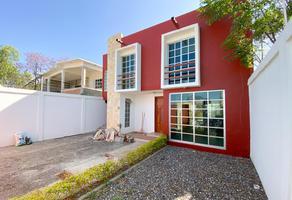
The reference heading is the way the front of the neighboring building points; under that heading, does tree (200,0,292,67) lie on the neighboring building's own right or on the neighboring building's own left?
on the neighboring building's own left

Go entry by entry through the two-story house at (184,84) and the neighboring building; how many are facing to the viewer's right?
0

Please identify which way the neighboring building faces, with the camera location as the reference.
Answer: facing the viewer and to the left of the viewer

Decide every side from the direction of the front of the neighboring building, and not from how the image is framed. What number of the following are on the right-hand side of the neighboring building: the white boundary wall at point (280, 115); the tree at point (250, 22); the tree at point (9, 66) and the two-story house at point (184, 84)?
1

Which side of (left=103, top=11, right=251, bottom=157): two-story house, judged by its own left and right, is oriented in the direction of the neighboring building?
right

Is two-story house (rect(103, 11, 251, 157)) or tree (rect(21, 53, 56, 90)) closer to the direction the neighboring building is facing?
the two-story house

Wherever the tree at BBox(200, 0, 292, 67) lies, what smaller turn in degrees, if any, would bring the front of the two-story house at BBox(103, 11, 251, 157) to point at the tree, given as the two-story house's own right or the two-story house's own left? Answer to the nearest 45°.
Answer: approximately 90° to the two-story house's own left
